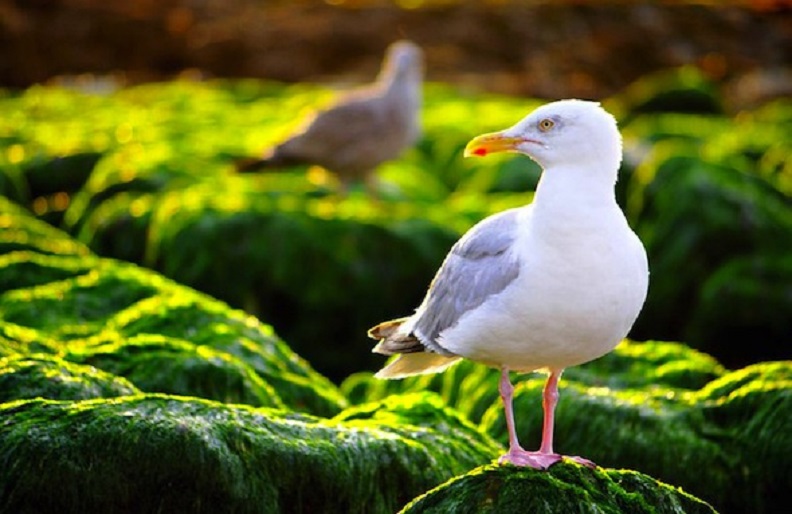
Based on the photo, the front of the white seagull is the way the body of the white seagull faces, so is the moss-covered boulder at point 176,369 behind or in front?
behind

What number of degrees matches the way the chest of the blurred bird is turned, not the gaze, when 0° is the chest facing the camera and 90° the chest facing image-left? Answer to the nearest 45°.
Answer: approximately 270°

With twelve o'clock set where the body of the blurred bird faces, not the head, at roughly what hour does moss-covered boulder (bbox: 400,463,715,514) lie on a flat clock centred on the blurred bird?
The moss-covered boulder is roughly at 3 o'clock from the blurred bird.

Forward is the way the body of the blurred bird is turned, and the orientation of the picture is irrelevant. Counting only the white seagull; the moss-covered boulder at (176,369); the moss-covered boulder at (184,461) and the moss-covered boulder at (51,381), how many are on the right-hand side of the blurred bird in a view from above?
4

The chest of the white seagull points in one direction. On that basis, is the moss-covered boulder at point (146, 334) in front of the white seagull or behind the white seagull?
behind

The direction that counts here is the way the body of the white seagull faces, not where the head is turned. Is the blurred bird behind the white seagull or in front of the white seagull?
behind

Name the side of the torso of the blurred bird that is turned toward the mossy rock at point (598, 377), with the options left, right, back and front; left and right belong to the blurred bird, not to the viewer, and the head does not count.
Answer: right

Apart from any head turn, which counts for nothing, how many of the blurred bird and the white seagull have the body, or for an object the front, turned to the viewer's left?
0

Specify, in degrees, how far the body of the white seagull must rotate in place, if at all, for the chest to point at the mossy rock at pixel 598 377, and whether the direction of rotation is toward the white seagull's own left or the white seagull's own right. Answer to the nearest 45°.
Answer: approximately 135° to the white seagull's own left

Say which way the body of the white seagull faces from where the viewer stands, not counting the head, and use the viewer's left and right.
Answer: facing the viewer and to the right of the viewer

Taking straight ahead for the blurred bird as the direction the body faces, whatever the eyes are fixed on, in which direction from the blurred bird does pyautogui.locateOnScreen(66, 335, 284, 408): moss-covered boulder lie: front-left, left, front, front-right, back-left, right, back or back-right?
right

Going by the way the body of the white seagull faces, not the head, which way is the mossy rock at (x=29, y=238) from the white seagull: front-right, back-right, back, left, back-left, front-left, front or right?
back

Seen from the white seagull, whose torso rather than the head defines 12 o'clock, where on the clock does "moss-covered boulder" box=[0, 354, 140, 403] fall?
The moss-covered boulder is roughly at 5 o'clock from the white seagull.

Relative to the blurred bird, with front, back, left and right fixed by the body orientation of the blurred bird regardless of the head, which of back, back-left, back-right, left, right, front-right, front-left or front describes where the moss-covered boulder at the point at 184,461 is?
right

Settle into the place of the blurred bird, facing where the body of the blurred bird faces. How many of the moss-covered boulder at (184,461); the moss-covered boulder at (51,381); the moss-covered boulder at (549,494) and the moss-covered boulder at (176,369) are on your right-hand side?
4
